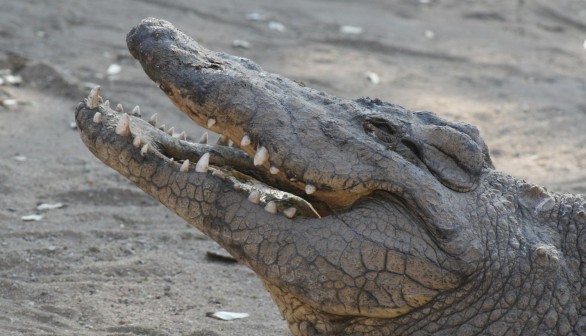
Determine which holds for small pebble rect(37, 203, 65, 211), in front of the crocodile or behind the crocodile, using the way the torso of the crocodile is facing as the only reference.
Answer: in front

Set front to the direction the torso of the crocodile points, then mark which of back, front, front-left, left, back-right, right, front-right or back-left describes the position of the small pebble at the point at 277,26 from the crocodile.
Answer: right

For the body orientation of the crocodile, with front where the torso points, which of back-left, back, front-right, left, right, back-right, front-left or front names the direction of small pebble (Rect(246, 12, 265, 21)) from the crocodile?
right

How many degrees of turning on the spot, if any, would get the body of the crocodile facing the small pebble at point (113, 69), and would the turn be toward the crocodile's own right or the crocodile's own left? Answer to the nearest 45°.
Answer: approximately 45° to the crocodile's own right

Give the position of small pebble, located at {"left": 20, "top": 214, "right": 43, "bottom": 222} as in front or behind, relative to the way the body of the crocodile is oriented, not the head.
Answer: in front

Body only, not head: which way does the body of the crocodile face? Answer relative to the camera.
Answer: to the viewer's left

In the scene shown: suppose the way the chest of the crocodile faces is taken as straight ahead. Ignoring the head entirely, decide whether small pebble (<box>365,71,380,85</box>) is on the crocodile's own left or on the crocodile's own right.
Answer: on the crocodile's own right

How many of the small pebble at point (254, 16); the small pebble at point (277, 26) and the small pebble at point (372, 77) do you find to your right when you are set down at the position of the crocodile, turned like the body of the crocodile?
3
